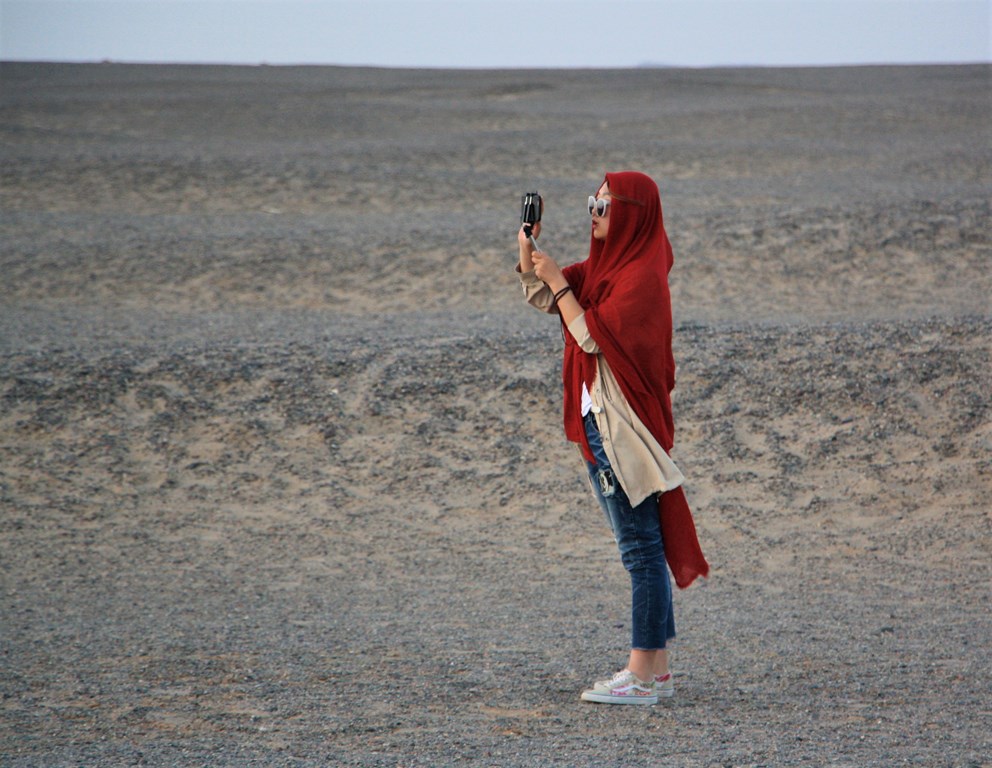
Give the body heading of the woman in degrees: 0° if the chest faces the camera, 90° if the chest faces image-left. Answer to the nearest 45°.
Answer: approximately 90°
